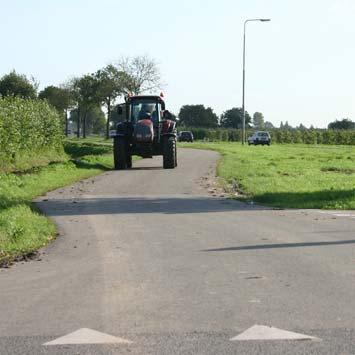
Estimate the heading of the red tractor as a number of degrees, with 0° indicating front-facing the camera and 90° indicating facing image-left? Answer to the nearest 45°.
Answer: approximately 0°

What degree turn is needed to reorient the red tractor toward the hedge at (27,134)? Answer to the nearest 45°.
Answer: approximately 135° to its right
